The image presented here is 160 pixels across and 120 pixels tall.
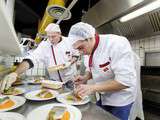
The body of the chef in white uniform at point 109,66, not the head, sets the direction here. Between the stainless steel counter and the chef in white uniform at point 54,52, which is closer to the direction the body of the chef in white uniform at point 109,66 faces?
the stainless steel counter

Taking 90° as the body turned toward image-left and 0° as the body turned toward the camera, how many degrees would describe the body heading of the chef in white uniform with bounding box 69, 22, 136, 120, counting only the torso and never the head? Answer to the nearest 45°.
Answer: approximately 45°

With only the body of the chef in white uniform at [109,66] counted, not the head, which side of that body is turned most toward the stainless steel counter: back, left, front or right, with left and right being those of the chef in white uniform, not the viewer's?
front

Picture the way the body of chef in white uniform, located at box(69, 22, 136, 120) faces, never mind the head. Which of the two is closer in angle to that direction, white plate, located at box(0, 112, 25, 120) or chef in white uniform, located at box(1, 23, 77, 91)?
the white plate

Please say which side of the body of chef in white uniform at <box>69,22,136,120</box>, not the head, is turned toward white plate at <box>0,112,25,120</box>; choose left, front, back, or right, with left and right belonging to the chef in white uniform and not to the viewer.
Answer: front

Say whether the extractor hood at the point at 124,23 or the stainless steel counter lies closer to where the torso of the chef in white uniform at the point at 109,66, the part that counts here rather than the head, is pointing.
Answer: the stainless steel counter

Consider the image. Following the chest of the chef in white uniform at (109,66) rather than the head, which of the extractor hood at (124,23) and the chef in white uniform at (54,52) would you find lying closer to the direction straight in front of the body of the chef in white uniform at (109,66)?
the chef in white uniform

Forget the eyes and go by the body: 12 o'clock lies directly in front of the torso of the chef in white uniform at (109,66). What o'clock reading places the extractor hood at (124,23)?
The extractor hood is roughly at 5 o'clock from the chef in white uniform.

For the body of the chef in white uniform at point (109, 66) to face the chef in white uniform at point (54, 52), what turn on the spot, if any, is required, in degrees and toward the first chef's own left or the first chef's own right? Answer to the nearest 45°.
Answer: approximately 90° to the first chef's own right

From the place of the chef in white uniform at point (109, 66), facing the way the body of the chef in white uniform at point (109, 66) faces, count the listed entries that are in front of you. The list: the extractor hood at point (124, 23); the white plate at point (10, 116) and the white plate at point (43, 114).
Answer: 2
